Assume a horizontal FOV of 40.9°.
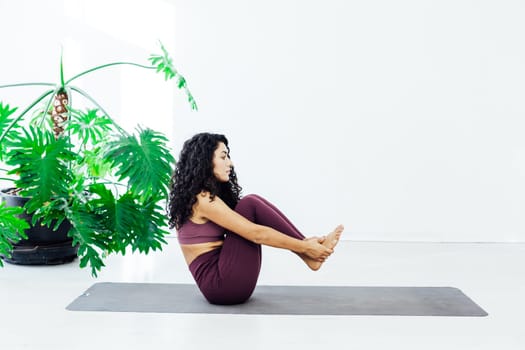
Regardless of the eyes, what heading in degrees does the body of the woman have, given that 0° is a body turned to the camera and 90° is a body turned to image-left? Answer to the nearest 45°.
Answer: approximately 270°

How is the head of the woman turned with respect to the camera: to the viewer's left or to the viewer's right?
to the viewer's right

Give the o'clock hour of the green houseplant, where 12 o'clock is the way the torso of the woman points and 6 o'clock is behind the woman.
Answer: The green houseplant is roughly at 7 o'clock from the woman.

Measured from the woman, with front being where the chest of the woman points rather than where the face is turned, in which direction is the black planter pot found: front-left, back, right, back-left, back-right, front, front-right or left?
back-left
